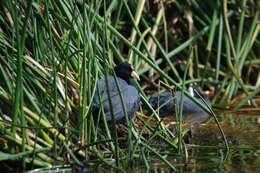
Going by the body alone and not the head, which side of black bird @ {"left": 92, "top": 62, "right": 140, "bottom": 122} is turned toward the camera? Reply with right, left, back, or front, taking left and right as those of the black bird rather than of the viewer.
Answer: right
